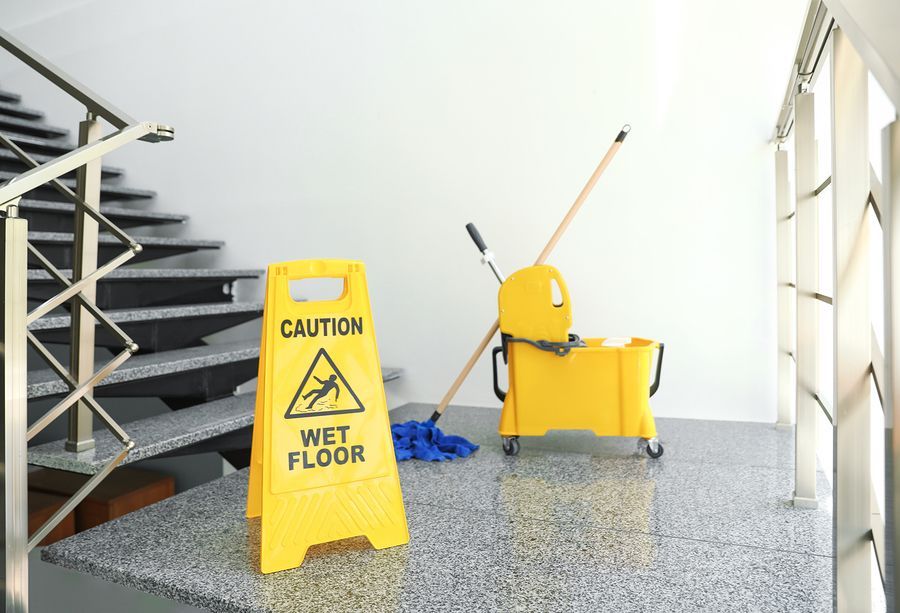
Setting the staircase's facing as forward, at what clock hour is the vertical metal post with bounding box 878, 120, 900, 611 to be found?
The vertical metal post is roughly at 1 o'clock from the staircase.

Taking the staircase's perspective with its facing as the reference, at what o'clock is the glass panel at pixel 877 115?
The glass panel is roughly at 12 o'clock from the staircase.

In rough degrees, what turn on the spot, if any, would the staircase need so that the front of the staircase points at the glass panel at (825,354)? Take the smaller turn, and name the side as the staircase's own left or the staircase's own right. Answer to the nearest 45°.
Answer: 0° — it already faces it

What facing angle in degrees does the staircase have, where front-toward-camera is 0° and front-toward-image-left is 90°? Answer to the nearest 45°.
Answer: approximately 315°

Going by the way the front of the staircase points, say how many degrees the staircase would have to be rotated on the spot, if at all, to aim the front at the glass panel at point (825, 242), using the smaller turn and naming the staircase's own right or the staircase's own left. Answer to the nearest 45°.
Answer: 0° — it already faces it

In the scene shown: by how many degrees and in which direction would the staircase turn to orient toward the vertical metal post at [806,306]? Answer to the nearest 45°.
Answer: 0° — it already faces it

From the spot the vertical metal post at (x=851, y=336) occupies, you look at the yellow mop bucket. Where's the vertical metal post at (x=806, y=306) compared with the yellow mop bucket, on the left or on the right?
right

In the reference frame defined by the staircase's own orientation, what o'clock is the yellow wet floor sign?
The yellow wet floor sign is roughly at 1 o'clock from the staircase.
